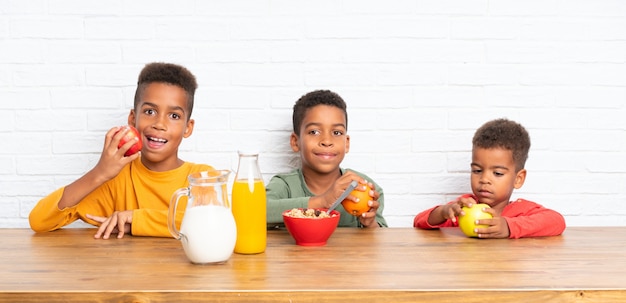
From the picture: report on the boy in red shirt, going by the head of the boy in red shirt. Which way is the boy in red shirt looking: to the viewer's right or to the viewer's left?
to the viewer's left

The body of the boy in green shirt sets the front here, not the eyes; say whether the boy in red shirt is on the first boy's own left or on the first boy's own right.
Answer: on the first boy's own left

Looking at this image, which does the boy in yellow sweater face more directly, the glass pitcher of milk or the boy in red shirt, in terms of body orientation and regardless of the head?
the glass pitcher of milk

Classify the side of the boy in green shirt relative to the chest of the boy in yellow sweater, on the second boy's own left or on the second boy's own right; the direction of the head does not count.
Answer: on the second boy's own left

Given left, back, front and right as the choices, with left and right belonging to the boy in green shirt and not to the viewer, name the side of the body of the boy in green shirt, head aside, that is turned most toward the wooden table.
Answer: front

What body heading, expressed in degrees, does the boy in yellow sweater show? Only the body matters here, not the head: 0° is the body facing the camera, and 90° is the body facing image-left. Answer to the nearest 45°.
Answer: approximately 0°

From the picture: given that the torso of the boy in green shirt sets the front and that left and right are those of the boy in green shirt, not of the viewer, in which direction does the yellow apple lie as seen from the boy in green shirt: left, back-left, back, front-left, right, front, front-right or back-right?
front-left

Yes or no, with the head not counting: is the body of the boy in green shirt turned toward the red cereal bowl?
yes

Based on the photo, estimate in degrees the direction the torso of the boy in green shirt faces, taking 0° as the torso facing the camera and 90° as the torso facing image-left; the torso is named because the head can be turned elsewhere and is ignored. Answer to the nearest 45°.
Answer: approximately 0°

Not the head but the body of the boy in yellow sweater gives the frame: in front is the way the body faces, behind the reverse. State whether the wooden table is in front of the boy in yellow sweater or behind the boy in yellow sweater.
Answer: in front

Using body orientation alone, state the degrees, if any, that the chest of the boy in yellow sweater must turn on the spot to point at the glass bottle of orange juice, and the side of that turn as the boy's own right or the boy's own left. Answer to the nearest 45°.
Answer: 0° — they already face it
